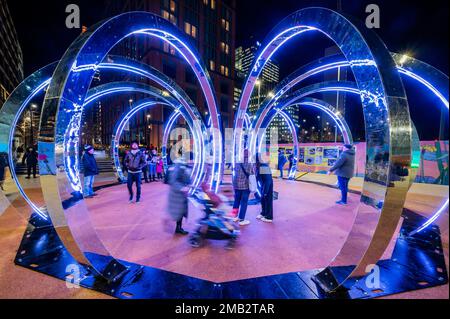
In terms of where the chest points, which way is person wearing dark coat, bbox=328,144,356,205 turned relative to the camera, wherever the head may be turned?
to the viewer's left

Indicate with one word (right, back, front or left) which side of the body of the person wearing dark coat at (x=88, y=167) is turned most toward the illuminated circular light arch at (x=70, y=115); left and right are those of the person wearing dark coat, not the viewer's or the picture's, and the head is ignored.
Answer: right

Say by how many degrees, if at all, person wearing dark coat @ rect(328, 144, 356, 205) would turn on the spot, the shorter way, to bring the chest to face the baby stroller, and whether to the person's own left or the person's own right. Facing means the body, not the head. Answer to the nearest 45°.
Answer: approximately 45° to the person's own left
